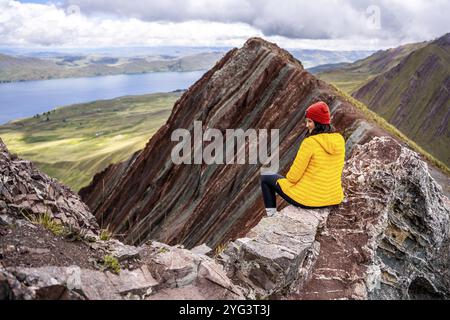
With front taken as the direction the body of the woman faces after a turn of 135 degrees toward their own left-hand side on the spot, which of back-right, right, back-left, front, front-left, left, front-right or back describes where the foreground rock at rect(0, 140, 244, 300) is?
front-right

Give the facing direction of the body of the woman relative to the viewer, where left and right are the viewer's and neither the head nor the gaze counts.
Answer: facing away from the viewer and to the left of the viewer

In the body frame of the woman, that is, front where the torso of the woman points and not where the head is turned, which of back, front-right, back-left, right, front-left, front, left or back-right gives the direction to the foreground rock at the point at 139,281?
left

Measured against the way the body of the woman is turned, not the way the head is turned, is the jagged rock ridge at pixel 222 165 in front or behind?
in front
